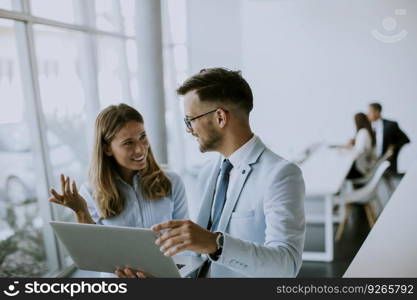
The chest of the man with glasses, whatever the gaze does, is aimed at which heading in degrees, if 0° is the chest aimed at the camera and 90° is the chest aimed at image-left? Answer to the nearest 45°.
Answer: approximately 45°

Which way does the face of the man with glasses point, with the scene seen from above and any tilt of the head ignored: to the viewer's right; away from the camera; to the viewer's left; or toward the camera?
to the viewer's left

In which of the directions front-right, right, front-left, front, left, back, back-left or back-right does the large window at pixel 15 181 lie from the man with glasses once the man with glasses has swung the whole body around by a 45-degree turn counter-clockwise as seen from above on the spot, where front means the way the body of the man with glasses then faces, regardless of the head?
back-right

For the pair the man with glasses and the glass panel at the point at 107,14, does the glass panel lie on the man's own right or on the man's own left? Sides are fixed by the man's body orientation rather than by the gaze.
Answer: on the man's own right

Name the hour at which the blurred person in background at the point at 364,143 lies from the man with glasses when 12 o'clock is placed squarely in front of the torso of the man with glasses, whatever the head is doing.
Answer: The blurred person in background is roughly at 6 o'clock from the man with glasses.

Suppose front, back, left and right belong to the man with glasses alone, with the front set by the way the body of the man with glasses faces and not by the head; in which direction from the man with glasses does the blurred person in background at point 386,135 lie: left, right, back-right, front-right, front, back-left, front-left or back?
back
